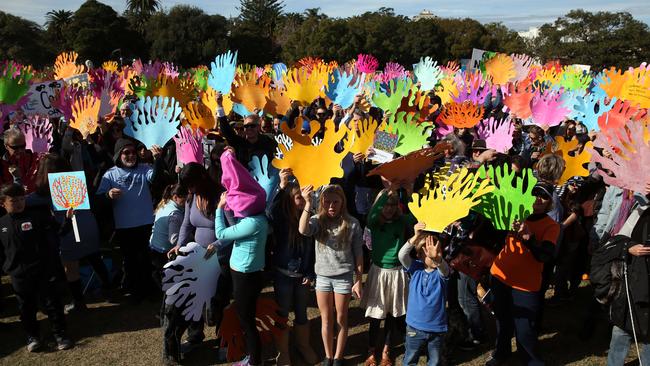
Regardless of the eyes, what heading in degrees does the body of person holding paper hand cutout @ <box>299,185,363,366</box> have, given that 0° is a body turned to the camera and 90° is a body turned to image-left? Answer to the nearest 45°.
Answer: approximately 0°

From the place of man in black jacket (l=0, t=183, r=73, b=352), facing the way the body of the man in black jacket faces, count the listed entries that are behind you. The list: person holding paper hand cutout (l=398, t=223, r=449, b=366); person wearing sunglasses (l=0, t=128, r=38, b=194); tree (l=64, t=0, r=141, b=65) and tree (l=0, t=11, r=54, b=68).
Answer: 3

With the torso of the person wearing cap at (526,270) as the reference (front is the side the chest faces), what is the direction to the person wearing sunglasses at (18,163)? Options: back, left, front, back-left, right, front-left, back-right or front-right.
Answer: front-right

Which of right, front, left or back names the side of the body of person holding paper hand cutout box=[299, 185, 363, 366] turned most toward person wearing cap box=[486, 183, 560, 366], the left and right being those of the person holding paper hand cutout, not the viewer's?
left

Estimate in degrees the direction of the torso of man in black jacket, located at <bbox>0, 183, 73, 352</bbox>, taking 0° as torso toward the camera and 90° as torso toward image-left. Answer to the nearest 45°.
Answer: approximately 0°

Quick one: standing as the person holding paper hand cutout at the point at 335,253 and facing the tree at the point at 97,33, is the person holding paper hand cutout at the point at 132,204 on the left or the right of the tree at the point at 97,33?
left

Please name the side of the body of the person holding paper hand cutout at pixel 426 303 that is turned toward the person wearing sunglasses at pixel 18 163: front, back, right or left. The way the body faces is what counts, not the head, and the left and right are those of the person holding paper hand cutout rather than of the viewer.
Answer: right

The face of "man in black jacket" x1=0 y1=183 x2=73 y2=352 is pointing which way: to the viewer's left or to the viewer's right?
to the viewer's right

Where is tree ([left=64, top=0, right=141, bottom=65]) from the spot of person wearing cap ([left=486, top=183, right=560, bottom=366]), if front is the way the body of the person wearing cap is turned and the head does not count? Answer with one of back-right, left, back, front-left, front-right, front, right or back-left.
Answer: right

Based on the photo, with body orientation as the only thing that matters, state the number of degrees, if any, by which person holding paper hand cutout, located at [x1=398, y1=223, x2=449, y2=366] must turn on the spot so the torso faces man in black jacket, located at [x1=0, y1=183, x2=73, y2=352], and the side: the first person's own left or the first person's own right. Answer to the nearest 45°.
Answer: approximately 90° to the first person's own right

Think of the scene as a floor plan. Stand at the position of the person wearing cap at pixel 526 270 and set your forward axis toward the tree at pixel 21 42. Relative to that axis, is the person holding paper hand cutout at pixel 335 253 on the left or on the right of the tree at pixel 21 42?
left

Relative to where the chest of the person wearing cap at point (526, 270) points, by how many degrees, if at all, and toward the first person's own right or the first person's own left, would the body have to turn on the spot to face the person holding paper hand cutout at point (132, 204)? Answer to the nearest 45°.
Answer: approximately 45° to the first person's own right
